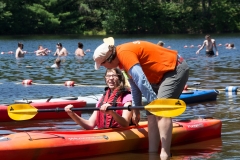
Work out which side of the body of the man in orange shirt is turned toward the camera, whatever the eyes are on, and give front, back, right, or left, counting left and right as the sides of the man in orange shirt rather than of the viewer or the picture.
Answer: left

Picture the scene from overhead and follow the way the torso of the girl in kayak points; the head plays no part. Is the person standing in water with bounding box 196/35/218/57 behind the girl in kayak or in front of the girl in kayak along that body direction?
behind

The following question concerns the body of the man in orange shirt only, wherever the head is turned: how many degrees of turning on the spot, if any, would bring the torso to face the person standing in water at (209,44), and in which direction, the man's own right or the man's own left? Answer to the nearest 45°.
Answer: approximately 90° to the man's own right

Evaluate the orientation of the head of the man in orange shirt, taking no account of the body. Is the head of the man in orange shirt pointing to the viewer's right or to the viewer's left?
to the viewer's left

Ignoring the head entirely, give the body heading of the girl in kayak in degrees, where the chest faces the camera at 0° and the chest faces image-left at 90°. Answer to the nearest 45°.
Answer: approximately 45°
